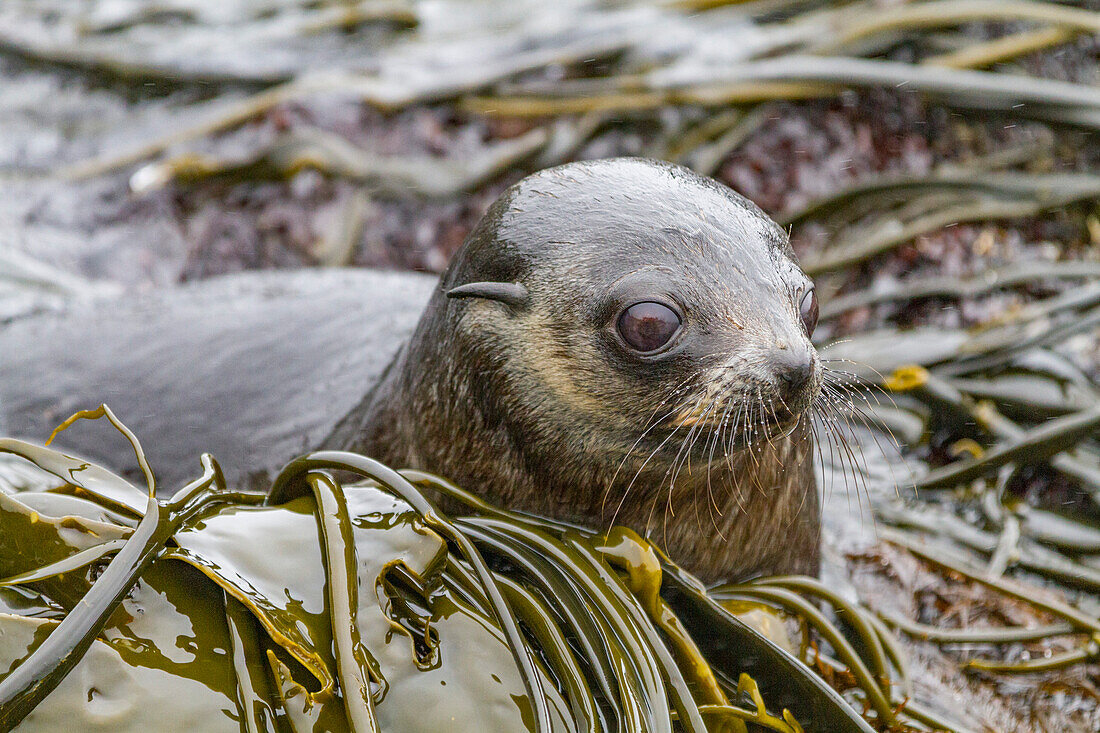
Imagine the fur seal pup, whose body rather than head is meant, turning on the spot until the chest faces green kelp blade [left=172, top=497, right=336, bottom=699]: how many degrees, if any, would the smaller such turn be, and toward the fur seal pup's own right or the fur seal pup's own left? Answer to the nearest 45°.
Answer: approximately 90° to the fur seal pup's own right

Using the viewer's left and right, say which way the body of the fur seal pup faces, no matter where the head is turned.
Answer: facing the viewer and to the right of the viewer

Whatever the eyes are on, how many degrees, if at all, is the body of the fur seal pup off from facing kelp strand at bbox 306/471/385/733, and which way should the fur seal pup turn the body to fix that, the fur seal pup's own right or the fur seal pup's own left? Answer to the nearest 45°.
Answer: approximately 90° to the fur seal pup's own right

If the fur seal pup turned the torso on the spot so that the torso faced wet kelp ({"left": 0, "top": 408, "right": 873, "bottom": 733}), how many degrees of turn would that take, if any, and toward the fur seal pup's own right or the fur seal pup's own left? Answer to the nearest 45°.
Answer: approximately 90° to the fur seal pup's own right

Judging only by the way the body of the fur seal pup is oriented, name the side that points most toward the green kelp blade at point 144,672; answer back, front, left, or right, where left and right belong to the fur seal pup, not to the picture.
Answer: right
